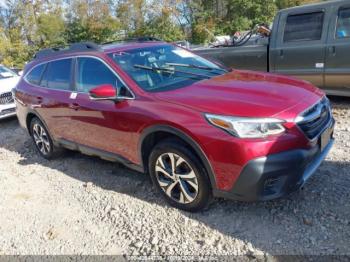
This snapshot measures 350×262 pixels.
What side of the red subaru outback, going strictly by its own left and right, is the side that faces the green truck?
left

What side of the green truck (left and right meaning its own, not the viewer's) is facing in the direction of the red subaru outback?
right

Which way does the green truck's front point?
to the viewer's right

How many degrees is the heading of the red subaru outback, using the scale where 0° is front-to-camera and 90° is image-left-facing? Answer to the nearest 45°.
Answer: approximately 315°
